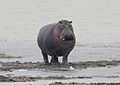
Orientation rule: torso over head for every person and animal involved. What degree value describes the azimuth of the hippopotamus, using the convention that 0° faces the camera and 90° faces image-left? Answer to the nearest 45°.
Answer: approximately 315°
